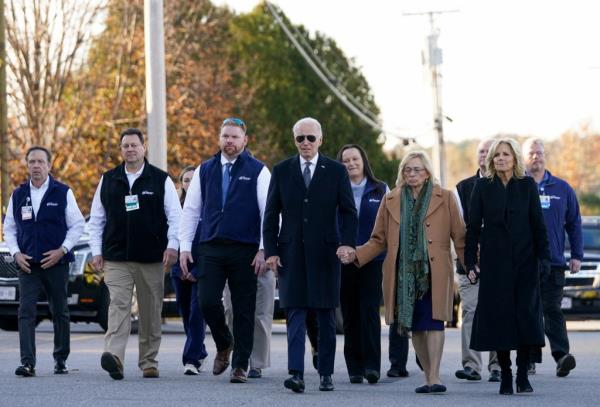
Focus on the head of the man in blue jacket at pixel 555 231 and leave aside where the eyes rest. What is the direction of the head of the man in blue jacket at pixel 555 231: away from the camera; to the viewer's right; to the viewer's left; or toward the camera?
toward the camera

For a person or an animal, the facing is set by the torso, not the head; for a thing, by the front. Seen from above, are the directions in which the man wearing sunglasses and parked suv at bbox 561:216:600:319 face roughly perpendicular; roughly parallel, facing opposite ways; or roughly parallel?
roughly parallel

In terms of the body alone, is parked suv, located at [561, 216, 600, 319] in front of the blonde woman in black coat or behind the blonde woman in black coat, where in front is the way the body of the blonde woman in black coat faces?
behind

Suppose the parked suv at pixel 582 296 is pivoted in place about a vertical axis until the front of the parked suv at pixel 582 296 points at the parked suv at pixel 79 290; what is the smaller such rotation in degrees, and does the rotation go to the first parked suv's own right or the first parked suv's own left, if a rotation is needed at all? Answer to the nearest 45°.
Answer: approximately 45° to the first parked suv's own right

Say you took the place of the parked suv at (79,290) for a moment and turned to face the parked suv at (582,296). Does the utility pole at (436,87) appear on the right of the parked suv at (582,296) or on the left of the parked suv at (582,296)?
left

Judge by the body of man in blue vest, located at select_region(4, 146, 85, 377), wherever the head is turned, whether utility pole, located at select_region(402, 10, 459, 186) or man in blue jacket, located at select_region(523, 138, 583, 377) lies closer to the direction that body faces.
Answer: the man in blue jacket

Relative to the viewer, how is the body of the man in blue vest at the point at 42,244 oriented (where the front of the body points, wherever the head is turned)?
toward the camera

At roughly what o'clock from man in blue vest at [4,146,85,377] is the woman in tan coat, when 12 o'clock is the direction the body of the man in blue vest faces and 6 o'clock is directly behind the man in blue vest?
The woman in tan coat is roughly at 10 o'clock from the man in blue vest.

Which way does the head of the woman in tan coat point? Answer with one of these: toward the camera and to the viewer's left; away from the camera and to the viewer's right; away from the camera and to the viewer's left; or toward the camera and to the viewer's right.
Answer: toward the camera and to the viewer's left

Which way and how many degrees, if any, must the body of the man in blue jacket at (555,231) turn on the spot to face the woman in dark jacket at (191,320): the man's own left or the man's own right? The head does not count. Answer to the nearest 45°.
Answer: approximately 90° to the man's own right

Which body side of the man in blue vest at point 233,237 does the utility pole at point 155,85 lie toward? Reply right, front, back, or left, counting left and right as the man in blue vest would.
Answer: back

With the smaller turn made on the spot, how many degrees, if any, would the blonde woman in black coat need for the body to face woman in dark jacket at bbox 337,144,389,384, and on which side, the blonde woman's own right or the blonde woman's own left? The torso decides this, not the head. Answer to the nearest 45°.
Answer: approximately 135° to the blonde woman's own right

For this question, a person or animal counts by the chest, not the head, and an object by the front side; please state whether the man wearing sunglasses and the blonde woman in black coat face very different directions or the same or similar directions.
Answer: same or similar directions

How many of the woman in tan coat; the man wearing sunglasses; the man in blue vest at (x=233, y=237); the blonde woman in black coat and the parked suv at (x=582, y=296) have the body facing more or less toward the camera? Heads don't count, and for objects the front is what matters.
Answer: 5

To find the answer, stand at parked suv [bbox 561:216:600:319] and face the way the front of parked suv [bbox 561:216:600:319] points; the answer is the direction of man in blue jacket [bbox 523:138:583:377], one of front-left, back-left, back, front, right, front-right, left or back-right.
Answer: front

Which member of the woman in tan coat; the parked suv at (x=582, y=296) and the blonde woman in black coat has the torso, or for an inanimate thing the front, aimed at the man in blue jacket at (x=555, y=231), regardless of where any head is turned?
the parked suv

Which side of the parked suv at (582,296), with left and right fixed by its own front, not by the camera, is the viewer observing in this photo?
front

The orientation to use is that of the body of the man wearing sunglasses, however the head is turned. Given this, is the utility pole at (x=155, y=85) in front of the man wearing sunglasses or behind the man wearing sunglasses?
behind

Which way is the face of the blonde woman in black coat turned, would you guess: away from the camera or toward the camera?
toward the camera

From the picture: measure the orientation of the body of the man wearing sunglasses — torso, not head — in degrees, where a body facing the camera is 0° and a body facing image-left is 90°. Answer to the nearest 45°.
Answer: approximately 0°
